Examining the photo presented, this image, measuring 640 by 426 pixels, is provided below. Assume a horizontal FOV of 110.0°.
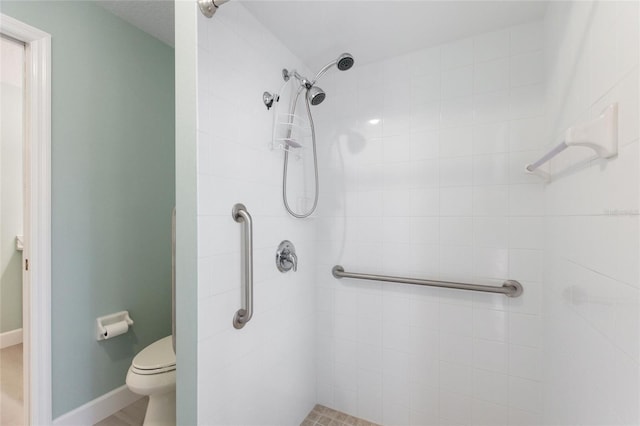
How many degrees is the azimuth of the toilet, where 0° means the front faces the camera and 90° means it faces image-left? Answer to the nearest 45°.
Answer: approximately 45°

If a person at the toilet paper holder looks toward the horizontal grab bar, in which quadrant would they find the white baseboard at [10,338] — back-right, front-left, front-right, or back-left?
back-left

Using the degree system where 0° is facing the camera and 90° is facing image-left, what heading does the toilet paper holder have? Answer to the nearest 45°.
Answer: approximately 315°

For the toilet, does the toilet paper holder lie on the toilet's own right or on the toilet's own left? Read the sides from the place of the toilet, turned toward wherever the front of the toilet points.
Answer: on the toilet's own right

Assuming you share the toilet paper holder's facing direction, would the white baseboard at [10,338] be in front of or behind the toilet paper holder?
behind

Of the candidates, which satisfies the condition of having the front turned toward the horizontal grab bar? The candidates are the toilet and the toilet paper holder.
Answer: the toilet paper holder

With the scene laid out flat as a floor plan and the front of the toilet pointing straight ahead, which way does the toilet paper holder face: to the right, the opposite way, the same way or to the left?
to the left

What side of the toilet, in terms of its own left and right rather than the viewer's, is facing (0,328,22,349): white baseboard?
right
